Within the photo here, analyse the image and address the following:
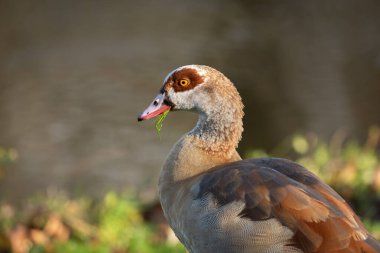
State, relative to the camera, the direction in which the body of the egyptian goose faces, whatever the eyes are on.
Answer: to the viewer's left
